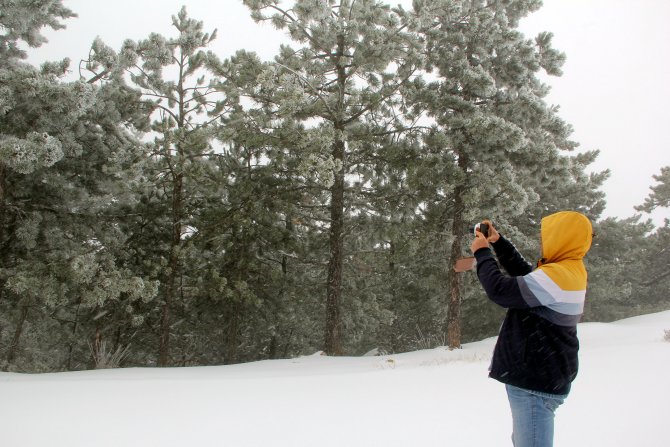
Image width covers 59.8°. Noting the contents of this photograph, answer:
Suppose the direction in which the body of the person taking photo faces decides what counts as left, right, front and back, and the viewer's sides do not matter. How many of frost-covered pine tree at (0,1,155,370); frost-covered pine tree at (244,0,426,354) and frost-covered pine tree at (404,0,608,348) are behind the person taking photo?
0

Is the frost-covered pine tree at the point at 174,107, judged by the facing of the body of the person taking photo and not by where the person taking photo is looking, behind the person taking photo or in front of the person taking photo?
in front

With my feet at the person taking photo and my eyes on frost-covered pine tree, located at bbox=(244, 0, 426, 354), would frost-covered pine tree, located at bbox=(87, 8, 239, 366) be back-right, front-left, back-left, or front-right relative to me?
front-left

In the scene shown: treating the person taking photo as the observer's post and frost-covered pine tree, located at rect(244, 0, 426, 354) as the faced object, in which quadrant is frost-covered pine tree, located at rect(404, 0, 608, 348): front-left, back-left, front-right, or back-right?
front-right

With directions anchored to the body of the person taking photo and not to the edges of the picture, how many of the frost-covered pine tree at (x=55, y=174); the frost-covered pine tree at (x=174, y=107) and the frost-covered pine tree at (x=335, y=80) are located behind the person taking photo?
0

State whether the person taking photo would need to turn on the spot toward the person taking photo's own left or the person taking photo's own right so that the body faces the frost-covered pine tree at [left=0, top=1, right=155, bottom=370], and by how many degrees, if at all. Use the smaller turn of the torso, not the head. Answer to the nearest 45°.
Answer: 0° — they already face it

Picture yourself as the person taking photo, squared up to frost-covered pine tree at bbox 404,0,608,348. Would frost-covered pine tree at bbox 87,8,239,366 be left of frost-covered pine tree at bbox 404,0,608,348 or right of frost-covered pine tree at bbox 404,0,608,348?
left

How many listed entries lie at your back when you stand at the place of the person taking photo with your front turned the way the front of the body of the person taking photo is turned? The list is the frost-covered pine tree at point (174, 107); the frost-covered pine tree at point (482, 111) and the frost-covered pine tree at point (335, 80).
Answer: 0

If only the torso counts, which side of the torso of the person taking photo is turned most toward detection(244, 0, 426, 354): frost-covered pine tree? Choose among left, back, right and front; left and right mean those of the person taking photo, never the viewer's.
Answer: front

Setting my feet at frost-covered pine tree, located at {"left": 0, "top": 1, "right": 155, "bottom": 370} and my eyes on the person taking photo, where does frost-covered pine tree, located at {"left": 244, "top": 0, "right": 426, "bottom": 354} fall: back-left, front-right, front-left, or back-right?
front-left

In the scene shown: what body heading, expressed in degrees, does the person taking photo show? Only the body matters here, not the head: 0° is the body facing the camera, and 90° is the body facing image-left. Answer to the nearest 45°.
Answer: approximately 135°

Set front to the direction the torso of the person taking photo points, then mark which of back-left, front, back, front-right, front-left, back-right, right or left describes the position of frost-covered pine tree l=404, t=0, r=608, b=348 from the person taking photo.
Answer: front-right
